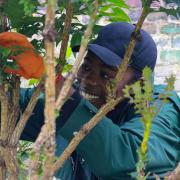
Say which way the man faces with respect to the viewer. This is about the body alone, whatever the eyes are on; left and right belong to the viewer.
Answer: facing the viewer and to the left of the viewer

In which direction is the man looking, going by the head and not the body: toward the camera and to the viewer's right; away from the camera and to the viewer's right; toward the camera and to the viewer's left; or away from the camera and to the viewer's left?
toward the camera and to the viewer's left

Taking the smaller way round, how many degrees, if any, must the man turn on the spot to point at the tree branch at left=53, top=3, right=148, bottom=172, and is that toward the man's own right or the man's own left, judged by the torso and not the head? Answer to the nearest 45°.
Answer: approximately 45° to the man's own left
